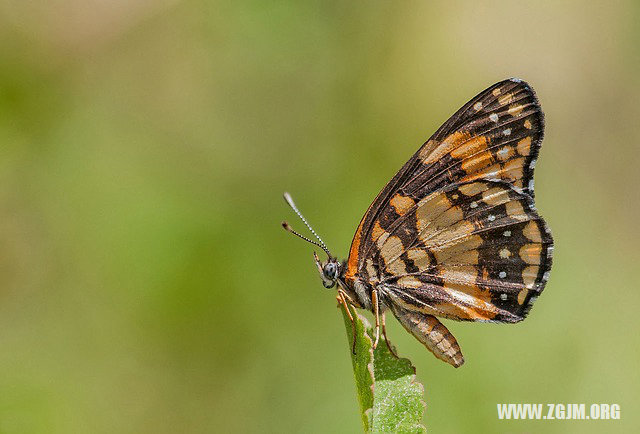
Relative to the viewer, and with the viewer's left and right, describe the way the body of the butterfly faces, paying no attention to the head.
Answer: facing to the left of the viewer
